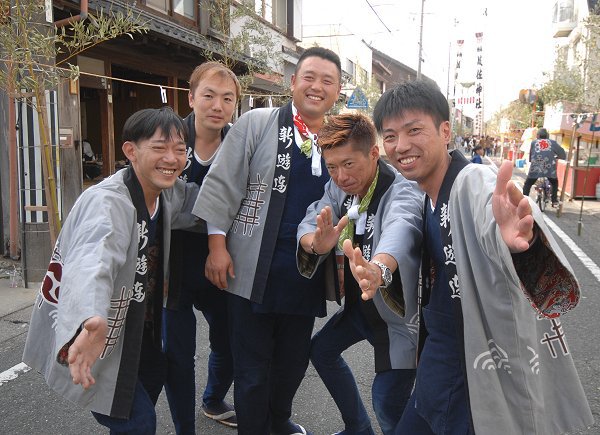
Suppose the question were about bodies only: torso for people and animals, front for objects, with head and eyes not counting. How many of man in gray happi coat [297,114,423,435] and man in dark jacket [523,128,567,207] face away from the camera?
1

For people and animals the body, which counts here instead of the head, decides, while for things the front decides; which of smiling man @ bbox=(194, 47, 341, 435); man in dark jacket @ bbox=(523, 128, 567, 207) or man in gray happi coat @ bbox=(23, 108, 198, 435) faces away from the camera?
the man in dark jacket

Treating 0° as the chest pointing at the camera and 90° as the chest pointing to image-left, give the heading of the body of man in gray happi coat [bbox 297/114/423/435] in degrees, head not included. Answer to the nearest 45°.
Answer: approximately 45°

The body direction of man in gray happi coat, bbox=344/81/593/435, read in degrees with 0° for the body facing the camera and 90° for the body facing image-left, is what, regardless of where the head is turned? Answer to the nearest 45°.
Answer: approximately 45°

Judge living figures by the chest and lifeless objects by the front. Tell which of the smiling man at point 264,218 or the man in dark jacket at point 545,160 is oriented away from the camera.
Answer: the man in dark jacket

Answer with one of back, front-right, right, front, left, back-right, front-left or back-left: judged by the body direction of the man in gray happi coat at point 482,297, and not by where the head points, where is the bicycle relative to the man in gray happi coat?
back-right

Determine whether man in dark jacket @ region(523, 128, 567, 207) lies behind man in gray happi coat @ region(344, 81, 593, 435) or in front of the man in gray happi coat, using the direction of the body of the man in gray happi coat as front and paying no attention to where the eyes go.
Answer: behind

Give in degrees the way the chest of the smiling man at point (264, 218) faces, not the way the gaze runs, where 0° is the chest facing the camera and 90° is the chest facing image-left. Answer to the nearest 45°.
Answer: approximately 315°
